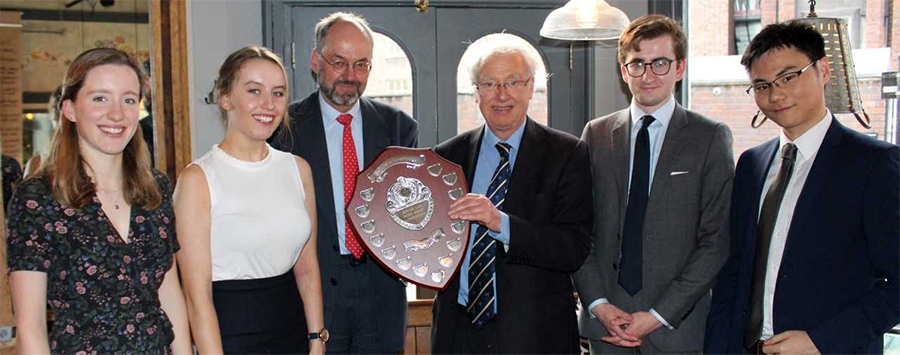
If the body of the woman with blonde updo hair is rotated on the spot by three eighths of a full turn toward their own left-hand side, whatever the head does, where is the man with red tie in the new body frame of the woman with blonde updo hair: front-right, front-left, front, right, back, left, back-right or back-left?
front-right

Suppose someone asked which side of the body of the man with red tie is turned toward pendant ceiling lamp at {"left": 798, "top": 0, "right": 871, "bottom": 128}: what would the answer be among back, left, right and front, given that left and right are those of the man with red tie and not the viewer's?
left

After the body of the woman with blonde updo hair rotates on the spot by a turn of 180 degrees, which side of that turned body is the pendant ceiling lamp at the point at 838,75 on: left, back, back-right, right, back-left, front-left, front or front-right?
back-right

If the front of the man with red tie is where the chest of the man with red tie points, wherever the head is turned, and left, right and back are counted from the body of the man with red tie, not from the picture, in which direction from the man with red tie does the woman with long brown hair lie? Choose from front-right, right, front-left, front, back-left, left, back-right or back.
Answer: front-right

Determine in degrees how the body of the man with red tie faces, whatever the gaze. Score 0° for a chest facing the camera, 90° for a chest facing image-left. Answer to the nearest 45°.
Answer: approximately 0°
